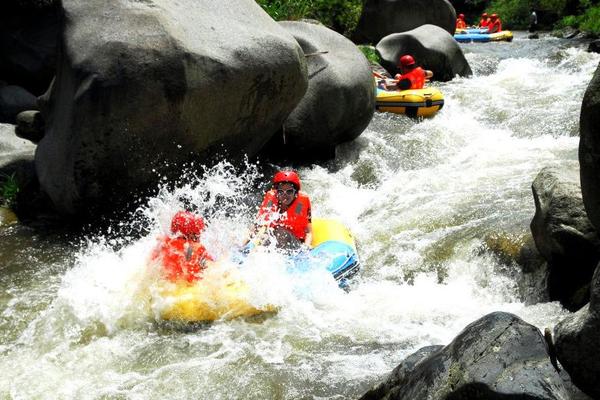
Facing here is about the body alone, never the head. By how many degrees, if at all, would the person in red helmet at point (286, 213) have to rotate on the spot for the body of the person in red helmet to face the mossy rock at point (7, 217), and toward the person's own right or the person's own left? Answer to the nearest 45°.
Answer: approximately 90° to the person's own right

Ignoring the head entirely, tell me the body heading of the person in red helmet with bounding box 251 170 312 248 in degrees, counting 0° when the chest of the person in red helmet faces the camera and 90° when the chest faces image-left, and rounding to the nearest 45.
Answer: approximately 0°

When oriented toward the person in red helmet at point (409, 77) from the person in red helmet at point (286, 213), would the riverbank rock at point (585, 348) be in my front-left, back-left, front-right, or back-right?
back-right

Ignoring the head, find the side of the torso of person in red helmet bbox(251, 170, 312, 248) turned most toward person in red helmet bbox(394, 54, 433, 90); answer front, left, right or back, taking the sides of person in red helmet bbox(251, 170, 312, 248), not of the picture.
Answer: back

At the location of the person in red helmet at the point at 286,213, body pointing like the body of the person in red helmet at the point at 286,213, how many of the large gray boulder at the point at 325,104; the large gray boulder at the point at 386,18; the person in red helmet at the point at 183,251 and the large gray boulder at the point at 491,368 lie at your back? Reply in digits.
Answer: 2
